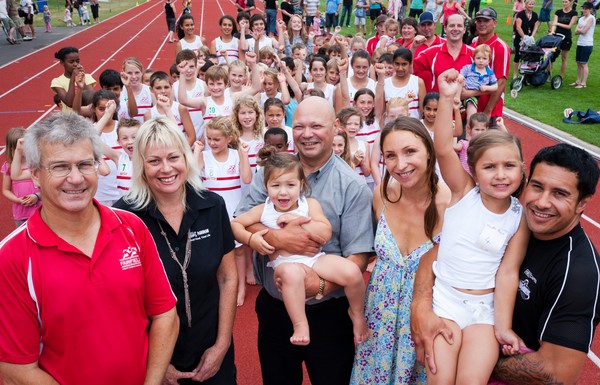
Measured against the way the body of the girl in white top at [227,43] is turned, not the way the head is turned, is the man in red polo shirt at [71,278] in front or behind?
in front

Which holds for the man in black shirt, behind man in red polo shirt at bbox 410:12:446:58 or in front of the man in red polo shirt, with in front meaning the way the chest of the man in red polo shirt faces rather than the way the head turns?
in front

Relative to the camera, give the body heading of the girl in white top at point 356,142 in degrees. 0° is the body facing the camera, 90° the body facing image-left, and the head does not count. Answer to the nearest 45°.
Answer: approximately 0°

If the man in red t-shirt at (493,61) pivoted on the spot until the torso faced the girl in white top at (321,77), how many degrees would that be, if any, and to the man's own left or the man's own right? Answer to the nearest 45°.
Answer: approximately 45° to the man's own right

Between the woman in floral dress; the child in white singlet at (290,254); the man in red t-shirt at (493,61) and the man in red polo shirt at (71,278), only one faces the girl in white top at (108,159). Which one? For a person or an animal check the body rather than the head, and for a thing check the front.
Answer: the man in red t-shirt

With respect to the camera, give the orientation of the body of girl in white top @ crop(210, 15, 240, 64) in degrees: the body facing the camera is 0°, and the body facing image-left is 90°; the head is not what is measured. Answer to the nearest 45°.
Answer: approximately 0°

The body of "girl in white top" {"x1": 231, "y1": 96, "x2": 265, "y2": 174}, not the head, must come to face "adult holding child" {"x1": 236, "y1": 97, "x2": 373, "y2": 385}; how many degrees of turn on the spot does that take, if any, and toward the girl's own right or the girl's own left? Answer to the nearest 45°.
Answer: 0° — they already face them

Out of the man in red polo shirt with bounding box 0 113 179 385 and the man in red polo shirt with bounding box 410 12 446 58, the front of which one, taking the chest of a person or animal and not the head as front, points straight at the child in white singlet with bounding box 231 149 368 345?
the man in red polo shirt with bounding box 410 12 446 58

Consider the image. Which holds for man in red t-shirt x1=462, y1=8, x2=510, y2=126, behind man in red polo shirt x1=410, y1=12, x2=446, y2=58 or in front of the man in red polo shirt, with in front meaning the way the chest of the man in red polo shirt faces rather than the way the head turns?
in front

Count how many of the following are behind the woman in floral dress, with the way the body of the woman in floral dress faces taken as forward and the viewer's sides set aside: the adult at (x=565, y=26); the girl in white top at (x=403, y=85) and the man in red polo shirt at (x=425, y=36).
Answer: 3
